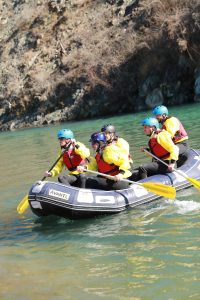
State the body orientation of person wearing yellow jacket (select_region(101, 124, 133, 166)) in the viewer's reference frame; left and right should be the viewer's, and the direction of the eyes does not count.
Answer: facing to the left of the viewer

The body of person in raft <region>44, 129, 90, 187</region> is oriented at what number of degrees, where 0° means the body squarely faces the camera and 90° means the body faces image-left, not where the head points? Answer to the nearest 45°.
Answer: approximately 45°

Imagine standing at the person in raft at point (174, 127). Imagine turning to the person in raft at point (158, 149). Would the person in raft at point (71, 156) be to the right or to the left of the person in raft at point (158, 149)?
right

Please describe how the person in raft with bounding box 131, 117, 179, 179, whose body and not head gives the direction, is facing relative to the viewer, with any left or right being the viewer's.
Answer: facing to the left of the viewer

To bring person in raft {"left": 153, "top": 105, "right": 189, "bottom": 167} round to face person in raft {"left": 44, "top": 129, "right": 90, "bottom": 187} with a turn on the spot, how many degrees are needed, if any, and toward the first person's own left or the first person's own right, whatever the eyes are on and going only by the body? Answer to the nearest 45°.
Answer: approximately 45° to the first person's own left

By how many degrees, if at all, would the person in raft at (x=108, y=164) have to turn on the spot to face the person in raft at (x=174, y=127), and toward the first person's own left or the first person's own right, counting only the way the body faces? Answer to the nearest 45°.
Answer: approximately 180°

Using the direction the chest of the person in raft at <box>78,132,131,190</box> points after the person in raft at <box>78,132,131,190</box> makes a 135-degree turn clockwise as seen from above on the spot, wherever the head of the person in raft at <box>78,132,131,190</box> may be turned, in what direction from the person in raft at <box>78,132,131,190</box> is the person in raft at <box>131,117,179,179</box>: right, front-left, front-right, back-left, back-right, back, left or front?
front-right

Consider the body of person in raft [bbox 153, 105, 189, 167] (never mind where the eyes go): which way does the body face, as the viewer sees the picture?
to the viewer's left

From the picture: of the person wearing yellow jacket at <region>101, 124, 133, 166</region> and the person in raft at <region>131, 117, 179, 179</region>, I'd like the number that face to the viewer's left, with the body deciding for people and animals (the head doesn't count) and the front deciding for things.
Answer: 2

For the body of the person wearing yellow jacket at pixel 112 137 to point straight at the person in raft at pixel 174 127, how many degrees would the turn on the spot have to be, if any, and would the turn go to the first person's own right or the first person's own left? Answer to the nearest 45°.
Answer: approximately 135° to the first person's own right
